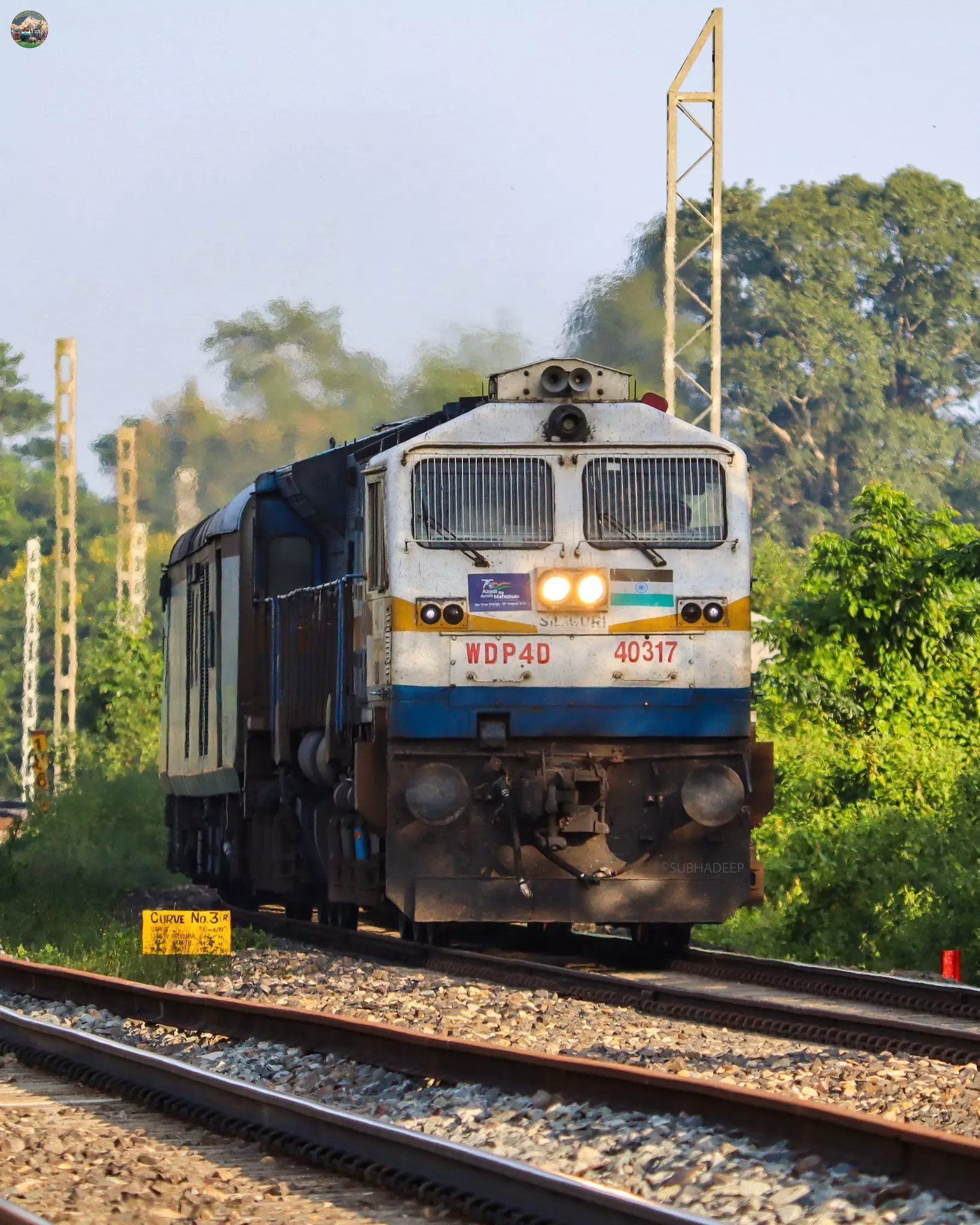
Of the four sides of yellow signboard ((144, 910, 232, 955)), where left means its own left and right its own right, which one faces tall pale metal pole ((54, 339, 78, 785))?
back

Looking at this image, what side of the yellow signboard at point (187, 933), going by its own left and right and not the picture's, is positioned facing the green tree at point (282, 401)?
back

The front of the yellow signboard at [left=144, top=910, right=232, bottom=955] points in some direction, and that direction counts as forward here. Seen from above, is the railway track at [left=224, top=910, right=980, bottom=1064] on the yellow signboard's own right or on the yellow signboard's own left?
on the yellow signboard's own left

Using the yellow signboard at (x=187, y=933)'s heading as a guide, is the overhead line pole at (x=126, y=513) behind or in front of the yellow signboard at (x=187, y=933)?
behind

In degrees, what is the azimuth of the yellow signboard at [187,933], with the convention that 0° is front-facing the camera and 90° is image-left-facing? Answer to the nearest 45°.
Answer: approximately 0°

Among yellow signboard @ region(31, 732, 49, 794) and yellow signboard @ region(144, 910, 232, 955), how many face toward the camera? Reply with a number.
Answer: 2

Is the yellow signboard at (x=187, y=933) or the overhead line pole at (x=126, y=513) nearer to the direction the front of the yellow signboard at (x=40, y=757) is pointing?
the yellow signboard

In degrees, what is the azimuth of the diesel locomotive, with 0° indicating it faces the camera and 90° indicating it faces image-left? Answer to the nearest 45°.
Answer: approximately 0°

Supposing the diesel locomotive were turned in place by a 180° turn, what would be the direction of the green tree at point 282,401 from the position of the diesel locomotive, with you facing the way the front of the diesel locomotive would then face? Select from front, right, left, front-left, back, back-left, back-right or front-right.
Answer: front
